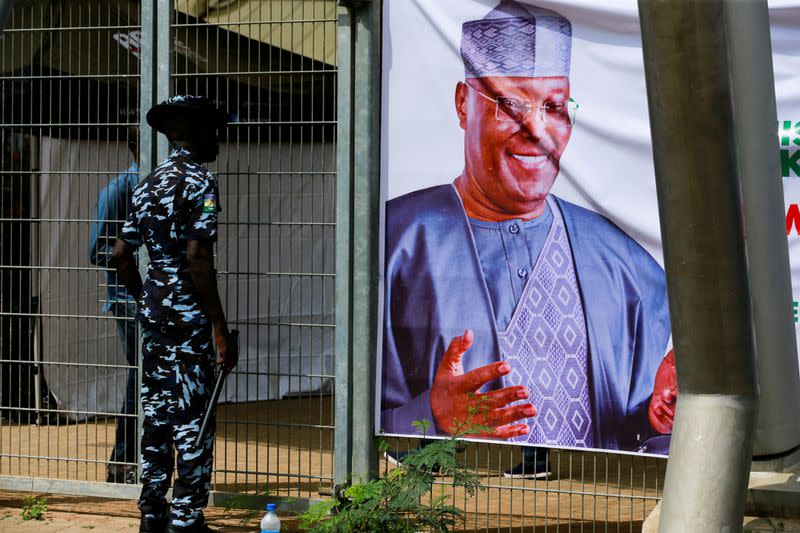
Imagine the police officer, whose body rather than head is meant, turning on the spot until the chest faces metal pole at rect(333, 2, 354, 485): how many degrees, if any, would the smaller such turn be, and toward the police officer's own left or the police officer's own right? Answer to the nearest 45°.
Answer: approximately 45° to the police officer's own right

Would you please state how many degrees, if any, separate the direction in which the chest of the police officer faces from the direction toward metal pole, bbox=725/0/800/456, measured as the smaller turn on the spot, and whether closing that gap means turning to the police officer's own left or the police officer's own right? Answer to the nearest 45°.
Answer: approximately 90° to the police officer's own right

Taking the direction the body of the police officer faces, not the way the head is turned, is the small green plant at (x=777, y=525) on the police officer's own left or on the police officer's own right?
on the police officer's own right

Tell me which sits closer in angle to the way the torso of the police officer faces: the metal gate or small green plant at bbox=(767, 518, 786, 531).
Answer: the metal gate

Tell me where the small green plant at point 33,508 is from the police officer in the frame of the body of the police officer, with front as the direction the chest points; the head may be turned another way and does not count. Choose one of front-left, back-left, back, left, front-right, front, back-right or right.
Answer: left

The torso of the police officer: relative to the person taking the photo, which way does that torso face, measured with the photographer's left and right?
facing away from the viewer and to the right of the viewer

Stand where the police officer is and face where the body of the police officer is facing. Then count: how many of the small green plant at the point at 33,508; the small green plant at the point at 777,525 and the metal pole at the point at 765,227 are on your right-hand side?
2

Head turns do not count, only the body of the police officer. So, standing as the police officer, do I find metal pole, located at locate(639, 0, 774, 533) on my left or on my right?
on my right

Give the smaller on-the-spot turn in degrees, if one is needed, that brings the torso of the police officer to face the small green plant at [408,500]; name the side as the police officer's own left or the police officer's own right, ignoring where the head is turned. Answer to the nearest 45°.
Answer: approximately 90° to the police officer's own right
